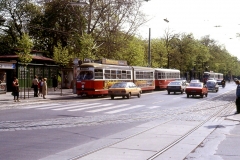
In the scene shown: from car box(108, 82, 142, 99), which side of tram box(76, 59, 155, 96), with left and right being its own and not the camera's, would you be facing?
left
